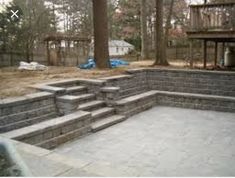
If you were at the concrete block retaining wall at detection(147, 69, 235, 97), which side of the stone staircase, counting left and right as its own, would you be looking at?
left

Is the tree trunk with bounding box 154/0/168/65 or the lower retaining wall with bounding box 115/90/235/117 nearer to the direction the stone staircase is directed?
the lower retaining wall

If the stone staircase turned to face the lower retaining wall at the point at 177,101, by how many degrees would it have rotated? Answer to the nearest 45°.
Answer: approximately 90° to its left

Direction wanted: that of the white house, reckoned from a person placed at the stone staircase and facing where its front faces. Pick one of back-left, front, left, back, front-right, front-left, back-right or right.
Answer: back-left

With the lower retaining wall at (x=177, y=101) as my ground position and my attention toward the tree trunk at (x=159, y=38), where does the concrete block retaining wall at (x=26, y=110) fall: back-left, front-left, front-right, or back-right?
back-left

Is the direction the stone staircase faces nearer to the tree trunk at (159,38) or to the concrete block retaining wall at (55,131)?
the concrete block retaining wall

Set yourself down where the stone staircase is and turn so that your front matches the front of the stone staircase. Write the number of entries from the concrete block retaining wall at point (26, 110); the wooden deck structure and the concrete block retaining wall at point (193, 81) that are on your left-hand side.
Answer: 2

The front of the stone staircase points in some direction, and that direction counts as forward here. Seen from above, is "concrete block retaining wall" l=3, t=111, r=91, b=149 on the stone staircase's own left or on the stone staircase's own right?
on the stone staircase's own right

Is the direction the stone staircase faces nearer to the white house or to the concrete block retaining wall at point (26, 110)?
the concrete block retaining wall

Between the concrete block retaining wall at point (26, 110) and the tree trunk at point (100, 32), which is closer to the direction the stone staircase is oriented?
the concrete block retaining wall

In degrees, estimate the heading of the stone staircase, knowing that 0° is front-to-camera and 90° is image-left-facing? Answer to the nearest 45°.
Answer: approximately 315°
